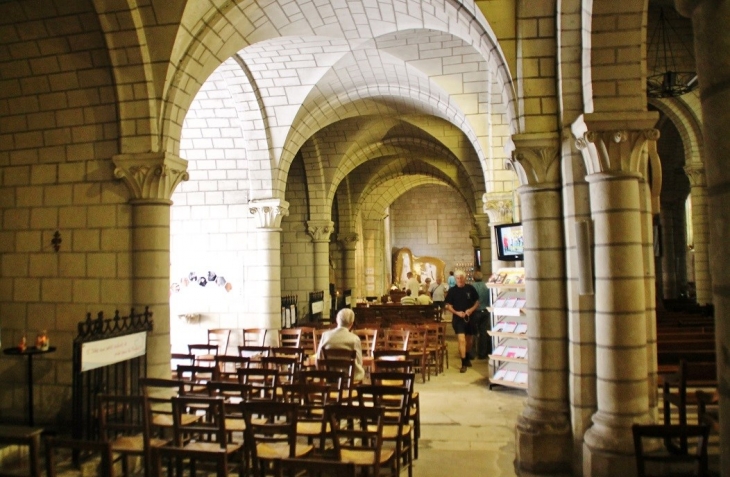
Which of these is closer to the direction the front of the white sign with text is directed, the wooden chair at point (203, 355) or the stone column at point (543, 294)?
the stone column

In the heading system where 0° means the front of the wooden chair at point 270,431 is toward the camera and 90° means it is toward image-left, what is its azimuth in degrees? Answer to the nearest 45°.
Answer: approximately 225°

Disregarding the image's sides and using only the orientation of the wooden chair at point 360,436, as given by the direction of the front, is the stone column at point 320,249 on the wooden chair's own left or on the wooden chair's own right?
on the wooden chair's own left

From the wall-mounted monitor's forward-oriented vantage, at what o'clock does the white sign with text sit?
The white sign with text is roughly at 12 o'clock from the wall-mounted monitor.

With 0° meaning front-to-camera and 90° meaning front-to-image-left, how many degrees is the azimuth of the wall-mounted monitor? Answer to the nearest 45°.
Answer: approximately 45°

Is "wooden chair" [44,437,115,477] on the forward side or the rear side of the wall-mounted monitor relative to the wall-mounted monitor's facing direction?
on the forward side

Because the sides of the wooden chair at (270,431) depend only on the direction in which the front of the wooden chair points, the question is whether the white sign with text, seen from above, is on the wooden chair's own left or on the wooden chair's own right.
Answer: on the wooden chair's own left

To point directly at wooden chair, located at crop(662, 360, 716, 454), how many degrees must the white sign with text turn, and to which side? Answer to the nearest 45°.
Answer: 0° — it already faces it

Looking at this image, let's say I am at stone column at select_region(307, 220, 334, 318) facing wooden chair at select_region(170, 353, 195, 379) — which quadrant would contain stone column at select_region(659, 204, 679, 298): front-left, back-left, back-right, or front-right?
back-left

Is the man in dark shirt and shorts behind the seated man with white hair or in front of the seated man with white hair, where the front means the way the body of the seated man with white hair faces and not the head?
in front

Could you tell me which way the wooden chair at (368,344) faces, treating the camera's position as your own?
facing away from the viewer

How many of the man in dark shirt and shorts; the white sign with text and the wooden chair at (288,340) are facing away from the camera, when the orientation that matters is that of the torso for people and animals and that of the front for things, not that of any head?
1

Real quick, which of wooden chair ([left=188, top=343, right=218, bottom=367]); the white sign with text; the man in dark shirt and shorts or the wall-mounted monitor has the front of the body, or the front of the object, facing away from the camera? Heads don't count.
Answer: the wooden chair

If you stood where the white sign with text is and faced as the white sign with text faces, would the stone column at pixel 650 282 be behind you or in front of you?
in front
